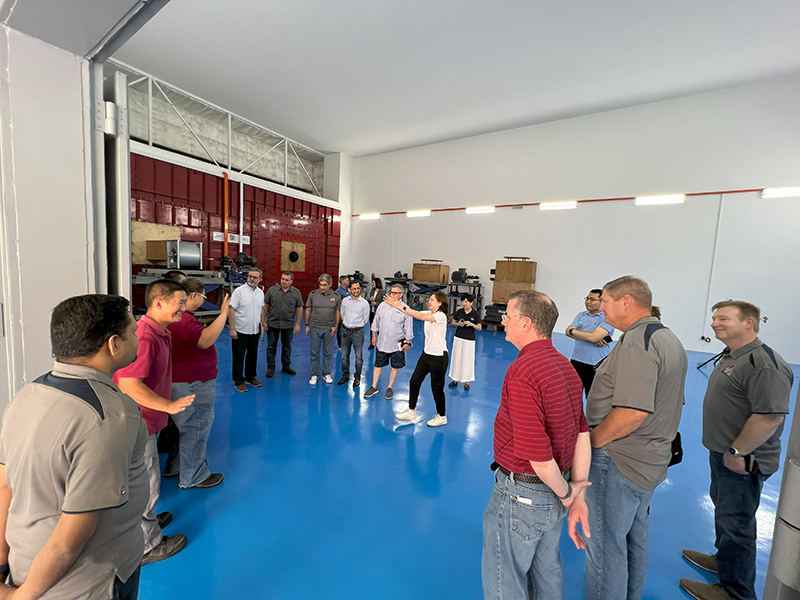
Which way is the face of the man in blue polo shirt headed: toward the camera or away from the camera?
toward the camera

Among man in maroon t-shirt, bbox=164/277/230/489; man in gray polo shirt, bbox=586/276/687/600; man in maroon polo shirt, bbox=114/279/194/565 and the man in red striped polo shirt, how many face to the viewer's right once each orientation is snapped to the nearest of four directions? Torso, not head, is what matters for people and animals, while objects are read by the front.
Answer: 2

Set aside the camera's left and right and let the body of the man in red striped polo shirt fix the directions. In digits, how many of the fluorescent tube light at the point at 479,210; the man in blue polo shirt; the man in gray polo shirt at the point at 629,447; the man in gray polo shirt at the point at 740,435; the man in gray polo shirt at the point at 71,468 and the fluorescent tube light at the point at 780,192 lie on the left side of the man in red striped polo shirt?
1

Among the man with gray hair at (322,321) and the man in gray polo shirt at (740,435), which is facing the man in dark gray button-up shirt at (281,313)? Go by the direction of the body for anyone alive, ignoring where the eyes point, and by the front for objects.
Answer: the man in gray polo shirt

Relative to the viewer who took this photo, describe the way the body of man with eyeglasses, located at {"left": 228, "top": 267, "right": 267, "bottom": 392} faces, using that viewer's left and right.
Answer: facing the viewer and to the right of the viewer

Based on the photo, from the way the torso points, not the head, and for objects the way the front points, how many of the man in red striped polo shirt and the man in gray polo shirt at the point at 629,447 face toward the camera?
0

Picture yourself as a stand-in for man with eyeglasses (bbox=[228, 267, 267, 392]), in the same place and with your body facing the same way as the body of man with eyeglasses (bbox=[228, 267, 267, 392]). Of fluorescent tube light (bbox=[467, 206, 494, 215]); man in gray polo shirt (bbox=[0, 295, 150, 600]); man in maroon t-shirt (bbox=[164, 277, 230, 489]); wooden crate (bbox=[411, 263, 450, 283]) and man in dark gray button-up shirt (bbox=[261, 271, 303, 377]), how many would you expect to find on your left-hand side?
3

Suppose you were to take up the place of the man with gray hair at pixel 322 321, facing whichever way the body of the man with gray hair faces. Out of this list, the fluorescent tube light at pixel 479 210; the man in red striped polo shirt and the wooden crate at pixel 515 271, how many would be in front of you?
1

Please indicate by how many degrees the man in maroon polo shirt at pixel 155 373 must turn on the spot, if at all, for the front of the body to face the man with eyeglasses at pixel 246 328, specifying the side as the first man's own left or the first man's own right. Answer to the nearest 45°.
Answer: approximately 90° to the first man's own left

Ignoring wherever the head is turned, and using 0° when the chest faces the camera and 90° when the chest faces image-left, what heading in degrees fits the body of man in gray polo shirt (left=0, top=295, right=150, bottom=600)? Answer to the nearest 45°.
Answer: approximately 225°

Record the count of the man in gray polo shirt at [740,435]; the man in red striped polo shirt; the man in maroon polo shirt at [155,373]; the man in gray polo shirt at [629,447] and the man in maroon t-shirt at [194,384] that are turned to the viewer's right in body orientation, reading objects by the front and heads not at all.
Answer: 2

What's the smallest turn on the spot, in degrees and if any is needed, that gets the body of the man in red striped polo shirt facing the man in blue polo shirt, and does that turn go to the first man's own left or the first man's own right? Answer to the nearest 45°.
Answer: approximately 45° to the first man's own right

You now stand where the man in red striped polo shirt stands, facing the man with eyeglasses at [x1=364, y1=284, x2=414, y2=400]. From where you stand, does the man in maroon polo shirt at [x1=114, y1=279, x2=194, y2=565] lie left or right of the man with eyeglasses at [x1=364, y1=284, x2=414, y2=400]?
left

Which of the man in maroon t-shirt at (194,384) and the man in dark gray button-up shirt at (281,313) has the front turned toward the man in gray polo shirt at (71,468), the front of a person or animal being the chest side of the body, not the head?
the man in dark gray button-up shirt

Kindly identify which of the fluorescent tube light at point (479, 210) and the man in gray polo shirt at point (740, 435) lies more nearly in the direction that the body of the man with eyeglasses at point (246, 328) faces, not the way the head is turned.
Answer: the man in gray polo shirt

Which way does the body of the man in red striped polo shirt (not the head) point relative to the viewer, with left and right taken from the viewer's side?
facing away from the viewer and to the left of the viewer

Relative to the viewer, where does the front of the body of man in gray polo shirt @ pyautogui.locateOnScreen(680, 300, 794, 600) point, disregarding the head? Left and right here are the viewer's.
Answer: facing to the left of the viewer

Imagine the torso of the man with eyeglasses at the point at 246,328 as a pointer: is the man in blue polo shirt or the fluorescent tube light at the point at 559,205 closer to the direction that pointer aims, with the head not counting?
the man in blue polo shirt

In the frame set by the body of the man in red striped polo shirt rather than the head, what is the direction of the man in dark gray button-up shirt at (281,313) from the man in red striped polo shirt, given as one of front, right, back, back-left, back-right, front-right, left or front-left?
front

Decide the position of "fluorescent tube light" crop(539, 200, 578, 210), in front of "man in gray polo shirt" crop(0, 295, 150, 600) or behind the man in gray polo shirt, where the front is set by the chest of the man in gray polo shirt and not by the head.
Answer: in front

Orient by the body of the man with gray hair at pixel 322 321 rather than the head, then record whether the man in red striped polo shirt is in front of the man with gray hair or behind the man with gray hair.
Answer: in front
